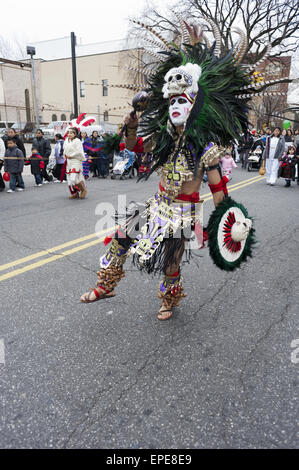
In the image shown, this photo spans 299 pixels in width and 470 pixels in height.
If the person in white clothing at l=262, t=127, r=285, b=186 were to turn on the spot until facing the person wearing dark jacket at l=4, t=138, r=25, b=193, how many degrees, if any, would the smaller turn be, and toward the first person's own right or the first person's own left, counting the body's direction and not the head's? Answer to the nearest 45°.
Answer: approximately 45° to the first person's own right

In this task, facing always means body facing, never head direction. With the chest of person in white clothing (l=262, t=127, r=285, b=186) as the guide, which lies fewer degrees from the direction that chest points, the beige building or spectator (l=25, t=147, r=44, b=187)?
the spectator

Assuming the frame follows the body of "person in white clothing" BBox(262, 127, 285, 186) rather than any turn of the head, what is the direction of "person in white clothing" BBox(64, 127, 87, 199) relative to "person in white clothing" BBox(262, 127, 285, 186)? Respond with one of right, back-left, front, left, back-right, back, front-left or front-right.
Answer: front-right

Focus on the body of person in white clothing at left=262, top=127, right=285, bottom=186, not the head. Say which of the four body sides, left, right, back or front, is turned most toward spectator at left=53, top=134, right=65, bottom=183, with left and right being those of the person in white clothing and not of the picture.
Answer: right

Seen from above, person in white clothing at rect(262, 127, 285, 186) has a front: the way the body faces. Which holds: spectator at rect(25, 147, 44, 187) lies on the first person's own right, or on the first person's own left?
on the first person's own right

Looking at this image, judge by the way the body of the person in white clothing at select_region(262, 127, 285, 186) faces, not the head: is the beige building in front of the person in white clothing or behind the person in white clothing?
behind

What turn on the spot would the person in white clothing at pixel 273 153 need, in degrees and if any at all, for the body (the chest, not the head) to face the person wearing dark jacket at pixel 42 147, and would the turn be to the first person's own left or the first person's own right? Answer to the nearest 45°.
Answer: approximately 90° to the first person's own right

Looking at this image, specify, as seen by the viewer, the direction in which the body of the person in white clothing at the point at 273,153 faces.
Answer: toward the camera
